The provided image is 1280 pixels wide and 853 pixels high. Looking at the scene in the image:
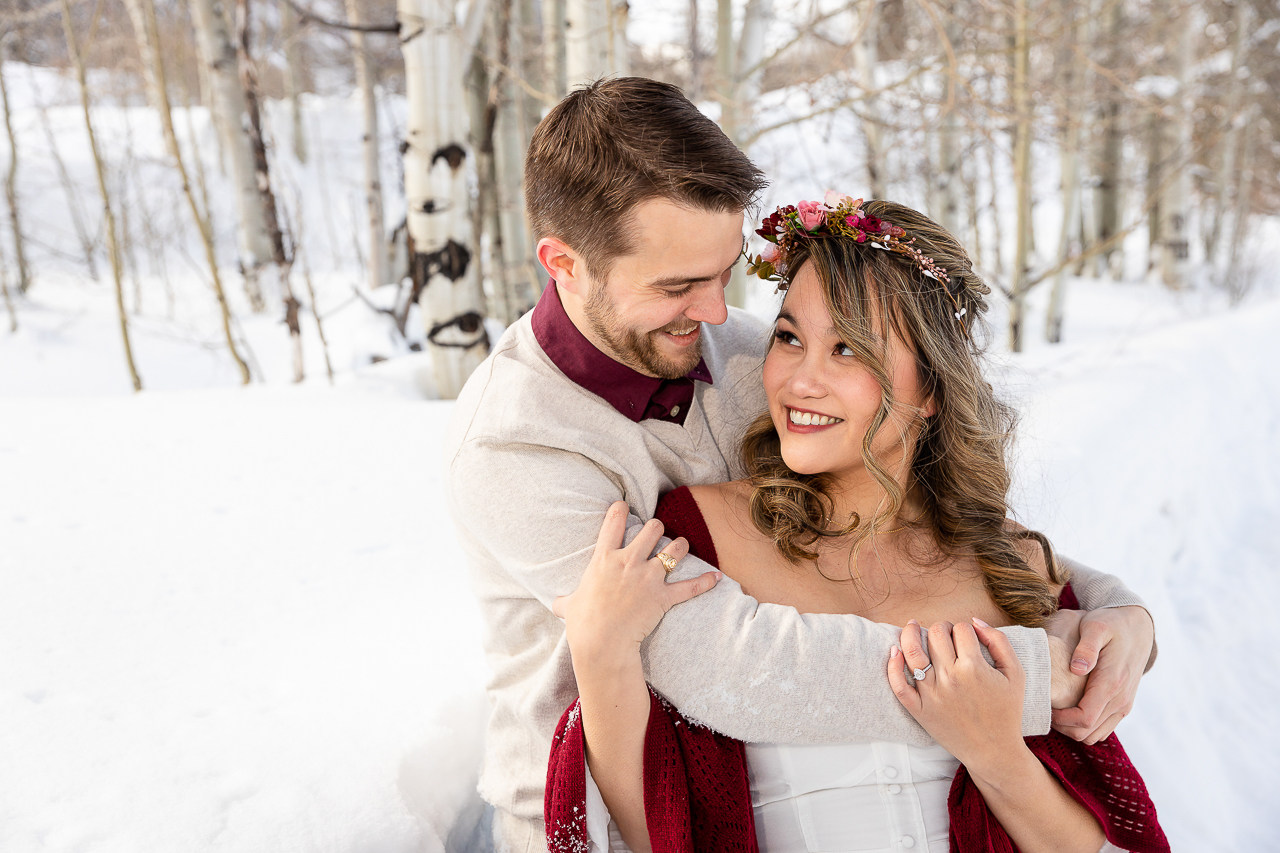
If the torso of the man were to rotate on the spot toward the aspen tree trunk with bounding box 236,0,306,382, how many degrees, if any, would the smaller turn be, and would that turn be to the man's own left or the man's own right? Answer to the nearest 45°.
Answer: approximately 180°

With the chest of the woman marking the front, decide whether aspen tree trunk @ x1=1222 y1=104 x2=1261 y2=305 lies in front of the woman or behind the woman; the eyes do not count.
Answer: behind

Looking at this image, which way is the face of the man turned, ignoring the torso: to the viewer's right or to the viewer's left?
to the viewer's right

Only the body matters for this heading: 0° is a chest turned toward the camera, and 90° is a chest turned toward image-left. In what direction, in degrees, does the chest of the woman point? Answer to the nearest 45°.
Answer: approximately 0°

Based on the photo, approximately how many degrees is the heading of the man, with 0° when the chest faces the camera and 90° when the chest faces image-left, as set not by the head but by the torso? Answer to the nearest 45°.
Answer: approximately 315°

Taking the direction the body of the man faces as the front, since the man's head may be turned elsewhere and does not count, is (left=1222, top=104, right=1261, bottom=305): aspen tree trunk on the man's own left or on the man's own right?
on the man's own left

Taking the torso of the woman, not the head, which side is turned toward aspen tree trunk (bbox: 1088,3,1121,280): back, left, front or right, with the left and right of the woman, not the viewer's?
back

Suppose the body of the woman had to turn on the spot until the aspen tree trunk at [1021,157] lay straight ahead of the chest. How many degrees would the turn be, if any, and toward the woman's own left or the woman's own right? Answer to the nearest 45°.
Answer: approximately 180°

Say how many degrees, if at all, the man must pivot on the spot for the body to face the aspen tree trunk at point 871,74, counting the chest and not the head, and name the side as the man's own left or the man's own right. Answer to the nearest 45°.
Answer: approximately 135° to the man's own left
